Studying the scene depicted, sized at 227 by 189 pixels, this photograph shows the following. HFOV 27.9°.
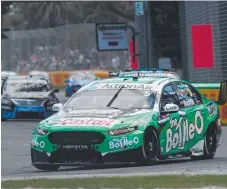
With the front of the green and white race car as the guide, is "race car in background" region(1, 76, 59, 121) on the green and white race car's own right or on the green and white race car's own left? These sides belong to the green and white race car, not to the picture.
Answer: on the green and white race car's own right

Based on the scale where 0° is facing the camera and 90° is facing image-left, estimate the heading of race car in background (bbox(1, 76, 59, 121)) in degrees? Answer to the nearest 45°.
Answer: approximately 0°

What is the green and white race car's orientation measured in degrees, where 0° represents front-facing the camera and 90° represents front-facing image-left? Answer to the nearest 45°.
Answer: approximately 45°
